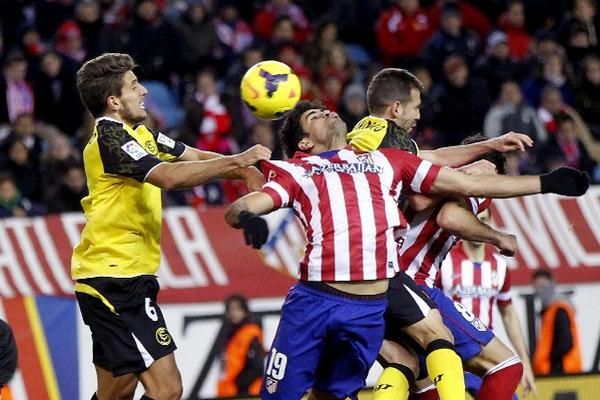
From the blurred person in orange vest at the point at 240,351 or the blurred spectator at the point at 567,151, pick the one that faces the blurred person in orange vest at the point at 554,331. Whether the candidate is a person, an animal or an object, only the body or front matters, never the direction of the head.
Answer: the blurred spectator at the point at 567,151

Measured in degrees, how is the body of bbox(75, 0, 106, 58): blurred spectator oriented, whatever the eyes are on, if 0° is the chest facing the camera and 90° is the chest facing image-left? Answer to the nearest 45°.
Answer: approximately 0°

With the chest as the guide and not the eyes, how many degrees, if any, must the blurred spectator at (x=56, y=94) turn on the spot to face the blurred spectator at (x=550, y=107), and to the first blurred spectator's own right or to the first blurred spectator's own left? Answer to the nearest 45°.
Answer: approximately 90° to the first blurred spectator's own left

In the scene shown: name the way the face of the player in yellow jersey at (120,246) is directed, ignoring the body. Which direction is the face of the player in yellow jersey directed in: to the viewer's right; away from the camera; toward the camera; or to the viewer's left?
to the viewer's right

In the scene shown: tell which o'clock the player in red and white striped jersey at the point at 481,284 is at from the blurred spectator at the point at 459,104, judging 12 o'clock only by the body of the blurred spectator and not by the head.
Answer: The player in red and white striped jersey is roughly at 12 o'clock from the blurred spectator.

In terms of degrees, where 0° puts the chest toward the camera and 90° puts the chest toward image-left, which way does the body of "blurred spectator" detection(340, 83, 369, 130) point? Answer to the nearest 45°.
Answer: approximately 0°

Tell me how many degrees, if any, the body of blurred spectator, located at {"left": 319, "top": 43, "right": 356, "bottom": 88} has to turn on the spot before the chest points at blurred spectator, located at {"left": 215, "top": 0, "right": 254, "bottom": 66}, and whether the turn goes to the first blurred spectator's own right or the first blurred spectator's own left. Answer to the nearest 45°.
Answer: approximately 135° to the first blurred spectator's own right

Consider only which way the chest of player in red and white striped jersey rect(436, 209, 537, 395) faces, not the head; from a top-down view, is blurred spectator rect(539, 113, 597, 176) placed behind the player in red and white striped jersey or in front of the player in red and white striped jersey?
behind

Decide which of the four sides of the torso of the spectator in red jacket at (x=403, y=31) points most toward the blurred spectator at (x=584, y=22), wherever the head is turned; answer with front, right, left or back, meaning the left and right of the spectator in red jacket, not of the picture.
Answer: left

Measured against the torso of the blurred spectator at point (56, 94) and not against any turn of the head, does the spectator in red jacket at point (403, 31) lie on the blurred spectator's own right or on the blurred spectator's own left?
on the blurred spectator's own left

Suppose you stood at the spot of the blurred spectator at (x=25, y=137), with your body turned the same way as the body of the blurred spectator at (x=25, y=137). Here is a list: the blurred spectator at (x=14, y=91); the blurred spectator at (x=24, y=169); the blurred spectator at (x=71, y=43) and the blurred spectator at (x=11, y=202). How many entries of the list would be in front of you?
2

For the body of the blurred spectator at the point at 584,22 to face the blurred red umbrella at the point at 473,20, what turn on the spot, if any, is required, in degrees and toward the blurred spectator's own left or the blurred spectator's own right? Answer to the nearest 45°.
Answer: approximately 90° to the blurred spectator's own right

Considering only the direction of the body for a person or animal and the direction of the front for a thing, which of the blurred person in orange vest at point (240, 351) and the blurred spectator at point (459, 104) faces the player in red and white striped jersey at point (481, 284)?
the blurred spectator at point (459, 104)

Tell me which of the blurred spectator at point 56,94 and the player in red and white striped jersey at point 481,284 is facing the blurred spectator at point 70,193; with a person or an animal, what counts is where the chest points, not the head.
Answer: the blurred spectator at point 56,94

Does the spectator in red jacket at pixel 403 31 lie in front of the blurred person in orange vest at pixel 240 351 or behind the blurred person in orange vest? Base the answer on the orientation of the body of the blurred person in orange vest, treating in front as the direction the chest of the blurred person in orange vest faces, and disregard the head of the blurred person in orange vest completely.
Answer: behind
